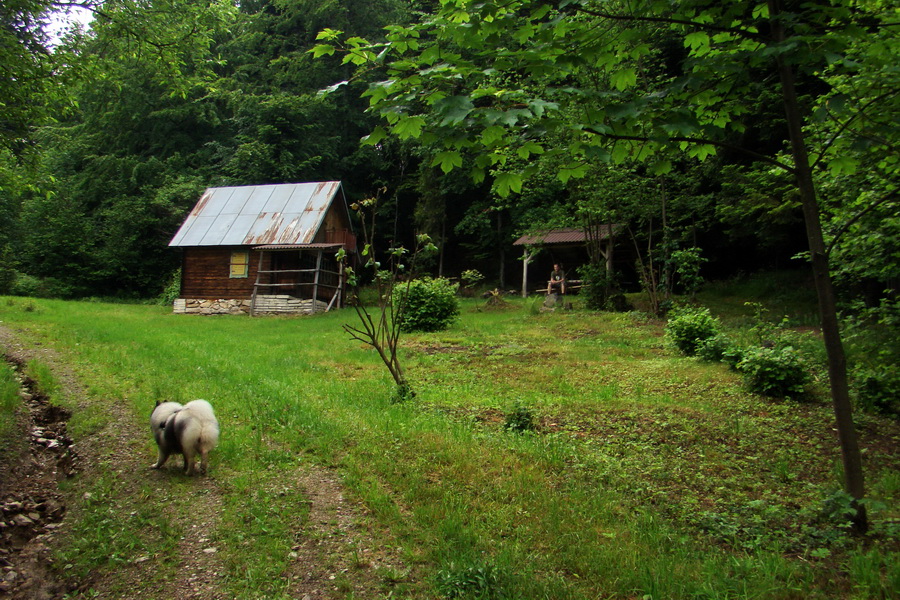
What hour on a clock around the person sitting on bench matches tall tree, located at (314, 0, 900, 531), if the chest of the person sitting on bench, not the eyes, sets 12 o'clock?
The tall tree is roughly at 12 o'clock from the person sitting on bench.

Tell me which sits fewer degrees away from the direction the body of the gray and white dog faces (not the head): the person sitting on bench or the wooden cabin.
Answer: the wooden cabin

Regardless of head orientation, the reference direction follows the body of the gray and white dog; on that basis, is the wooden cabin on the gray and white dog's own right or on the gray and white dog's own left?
on the gray and white dog's own right

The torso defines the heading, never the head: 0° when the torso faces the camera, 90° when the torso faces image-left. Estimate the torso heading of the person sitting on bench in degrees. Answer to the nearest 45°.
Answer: approximately 0°

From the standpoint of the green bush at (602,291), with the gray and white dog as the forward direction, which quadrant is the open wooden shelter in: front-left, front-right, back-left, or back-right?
back-right

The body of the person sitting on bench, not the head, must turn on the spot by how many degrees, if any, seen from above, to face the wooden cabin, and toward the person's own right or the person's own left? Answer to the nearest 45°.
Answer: approximately 90° to the person's own right

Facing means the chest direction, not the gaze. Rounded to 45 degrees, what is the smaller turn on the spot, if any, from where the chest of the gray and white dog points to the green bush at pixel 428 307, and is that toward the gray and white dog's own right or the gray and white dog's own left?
approximately 90° to the gray and white dog's own right

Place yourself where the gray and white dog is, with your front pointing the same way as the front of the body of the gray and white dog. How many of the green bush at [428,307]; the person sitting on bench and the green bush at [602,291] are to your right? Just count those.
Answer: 3

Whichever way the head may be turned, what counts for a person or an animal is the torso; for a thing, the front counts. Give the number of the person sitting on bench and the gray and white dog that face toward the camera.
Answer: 1

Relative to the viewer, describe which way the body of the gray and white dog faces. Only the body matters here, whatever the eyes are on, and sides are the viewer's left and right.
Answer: facing away from the viewer and to the left of the viewer
